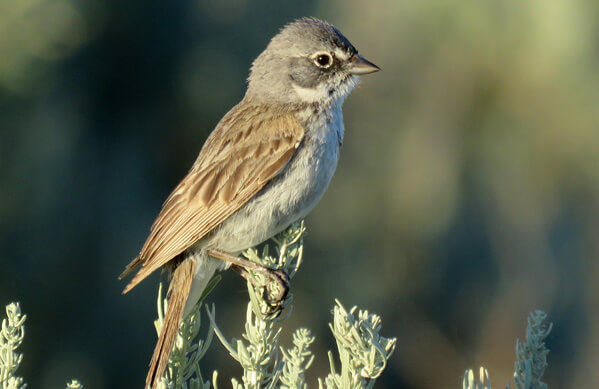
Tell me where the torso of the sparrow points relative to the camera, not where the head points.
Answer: to the viewer's right

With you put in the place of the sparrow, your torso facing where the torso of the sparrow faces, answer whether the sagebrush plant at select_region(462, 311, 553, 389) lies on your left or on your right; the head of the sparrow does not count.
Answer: on your right
